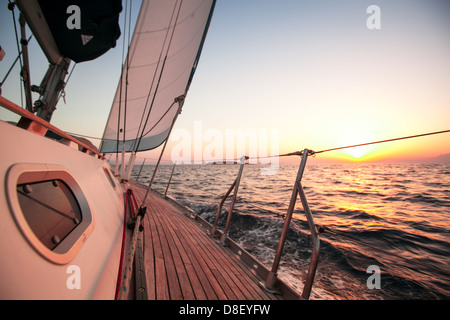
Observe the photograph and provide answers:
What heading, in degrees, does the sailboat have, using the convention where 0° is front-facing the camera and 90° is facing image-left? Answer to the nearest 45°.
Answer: approximately 180°

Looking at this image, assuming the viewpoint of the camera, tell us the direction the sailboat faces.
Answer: facing away from the viewer
